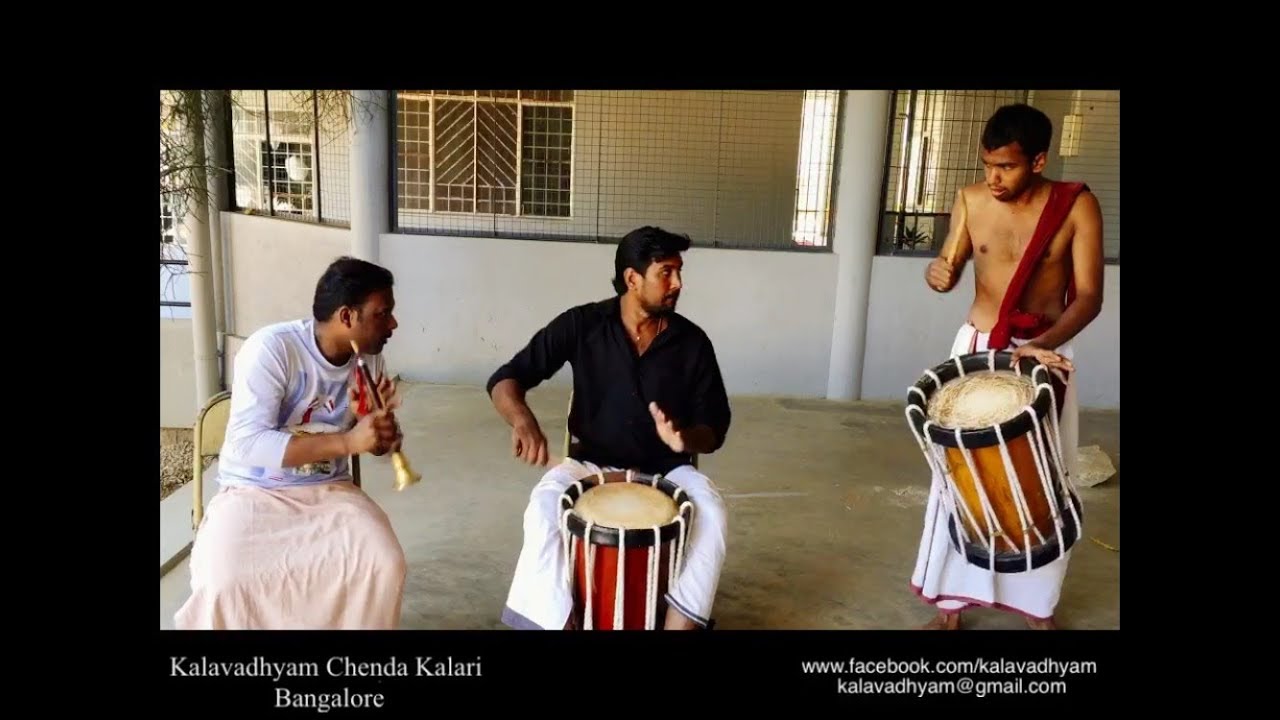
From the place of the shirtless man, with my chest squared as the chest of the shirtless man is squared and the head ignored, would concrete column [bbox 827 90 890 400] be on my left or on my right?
on my right

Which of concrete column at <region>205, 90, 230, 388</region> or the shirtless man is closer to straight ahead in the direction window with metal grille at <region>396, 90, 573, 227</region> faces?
the shirtless man

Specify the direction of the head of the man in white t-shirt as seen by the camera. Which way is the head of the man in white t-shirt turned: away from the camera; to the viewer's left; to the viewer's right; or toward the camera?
to the viewer's right

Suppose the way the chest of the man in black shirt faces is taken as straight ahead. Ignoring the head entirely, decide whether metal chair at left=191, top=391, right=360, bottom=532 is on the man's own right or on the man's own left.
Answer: on the man's own right

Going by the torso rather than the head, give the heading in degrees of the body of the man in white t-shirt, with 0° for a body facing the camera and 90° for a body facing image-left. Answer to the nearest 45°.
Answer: approximately 315°

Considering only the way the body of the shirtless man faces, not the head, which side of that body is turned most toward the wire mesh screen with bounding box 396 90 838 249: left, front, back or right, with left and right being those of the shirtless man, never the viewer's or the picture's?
right

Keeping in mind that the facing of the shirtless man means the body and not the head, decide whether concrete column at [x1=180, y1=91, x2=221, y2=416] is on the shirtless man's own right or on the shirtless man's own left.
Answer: on the shirtless man's own right

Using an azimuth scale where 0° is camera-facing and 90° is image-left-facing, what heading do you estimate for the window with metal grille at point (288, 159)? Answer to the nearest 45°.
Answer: approximately 0°

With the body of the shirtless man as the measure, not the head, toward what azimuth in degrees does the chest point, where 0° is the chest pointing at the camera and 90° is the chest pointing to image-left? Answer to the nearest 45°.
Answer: approximately 45°
